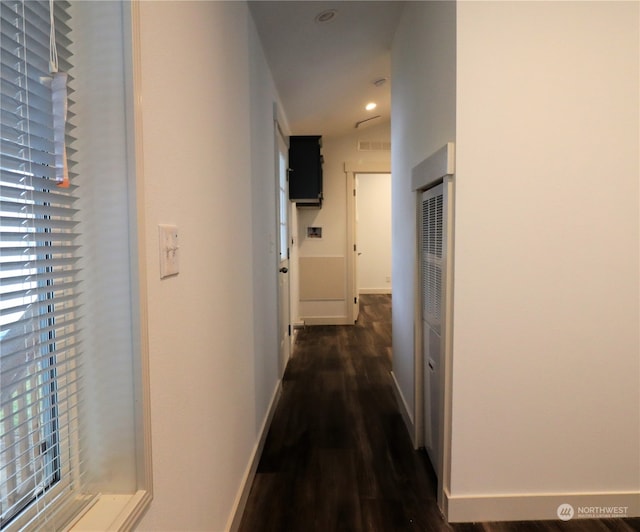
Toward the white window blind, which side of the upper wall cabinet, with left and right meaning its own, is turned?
front

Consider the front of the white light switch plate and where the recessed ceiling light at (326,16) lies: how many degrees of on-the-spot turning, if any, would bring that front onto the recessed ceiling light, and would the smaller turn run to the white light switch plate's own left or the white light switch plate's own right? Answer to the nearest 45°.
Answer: approximately 90° to the white light switch plate's own left

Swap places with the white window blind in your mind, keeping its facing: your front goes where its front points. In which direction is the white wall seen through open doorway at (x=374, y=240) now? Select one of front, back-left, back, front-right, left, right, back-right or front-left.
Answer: left

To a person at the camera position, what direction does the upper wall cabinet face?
facing the viewer

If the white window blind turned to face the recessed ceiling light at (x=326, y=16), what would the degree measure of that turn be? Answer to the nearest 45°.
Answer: approximately 90° to its left

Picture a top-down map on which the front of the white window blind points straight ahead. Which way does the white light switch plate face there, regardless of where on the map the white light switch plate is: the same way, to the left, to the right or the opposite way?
the same way

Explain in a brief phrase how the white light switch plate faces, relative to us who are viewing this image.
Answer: facing the viewer and to the right of the viewer

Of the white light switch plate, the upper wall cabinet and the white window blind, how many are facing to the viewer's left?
0

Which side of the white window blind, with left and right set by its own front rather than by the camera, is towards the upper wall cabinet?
left

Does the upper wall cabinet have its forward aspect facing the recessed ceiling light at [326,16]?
yes
